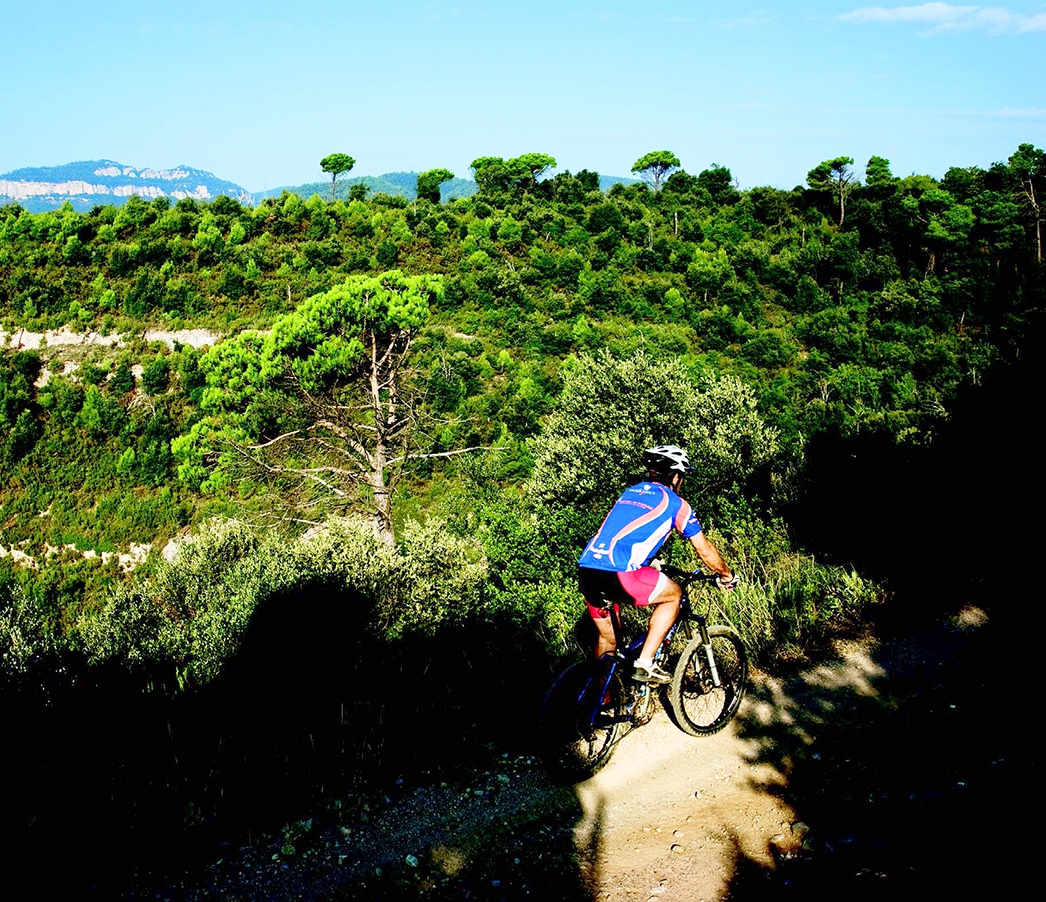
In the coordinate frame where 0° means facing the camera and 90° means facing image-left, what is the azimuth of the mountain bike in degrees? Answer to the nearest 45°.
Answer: approximately 225°

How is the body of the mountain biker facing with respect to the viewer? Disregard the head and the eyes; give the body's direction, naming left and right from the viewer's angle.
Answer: facing away from the viewer and to the right of the viewer
